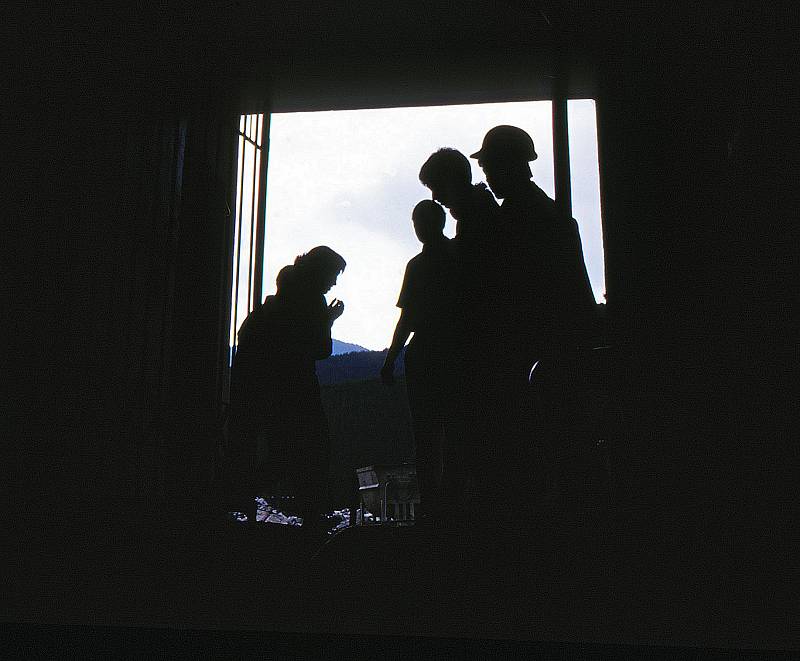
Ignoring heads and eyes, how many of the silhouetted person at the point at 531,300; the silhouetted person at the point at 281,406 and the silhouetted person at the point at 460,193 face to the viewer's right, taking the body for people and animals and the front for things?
1

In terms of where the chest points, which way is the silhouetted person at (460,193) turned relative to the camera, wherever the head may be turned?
to the viewer's left

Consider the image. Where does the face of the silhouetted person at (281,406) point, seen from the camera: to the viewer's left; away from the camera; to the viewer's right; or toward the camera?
to the viewer's right

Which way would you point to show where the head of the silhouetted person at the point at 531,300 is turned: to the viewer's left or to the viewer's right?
to the viewer's left

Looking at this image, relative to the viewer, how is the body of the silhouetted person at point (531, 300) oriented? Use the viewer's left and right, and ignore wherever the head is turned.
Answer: facing to the left of the viewer

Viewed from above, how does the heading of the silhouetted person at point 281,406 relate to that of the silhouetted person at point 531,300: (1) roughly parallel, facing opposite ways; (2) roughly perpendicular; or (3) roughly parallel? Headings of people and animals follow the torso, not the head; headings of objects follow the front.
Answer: roughly parallel, facing opposite ways

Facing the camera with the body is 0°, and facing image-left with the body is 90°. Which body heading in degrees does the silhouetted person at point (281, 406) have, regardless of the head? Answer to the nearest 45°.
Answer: approximately 270°

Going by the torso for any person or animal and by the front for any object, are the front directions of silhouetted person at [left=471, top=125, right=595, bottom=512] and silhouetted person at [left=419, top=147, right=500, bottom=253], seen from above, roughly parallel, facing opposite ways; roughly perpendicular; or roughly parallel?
roughly parallel

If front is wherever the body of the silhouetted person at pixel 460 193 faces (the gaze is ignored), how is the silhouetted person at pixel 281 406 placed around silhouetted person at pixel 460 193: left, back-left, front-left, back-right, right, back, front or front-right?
front-right

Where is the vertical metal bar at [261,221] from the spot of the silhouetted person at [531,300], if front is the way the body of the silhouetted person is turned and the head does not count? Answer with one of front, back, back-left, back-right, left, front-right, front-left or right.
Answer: front-right
